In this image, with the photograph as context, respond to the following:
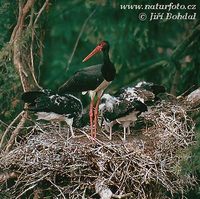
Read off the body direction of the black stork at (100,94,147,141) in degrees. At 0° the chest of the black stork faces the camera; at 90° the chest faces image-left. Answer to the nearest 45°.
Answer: approximately 90°

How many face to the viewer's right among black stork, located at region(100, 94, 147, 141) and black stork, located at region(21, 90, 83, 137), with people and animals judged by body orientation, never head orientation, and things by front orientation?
1

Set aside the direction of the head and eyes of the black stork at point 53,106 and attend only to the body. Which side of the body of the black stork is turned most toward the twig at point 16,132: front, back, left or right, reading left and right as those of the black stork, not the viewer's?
back

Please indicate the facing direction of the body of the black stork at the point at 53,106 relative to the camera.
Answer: to the viewer's right

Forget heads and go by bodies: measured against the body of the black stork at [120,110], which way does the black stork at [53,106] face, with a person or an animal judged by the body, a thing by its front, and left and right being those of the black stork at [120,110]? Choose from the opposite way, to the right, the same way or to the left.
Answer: the opposite way
